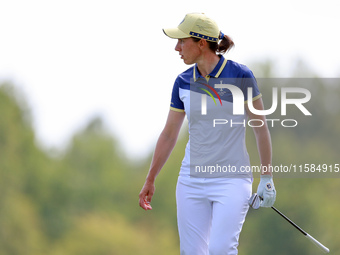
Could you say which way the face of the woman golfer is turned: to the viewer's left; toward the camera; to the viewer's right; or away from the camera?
to the viewer's left

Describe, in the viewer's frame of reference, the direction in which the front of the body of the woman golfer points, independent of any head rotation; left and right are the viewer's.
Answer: facing the viewer
